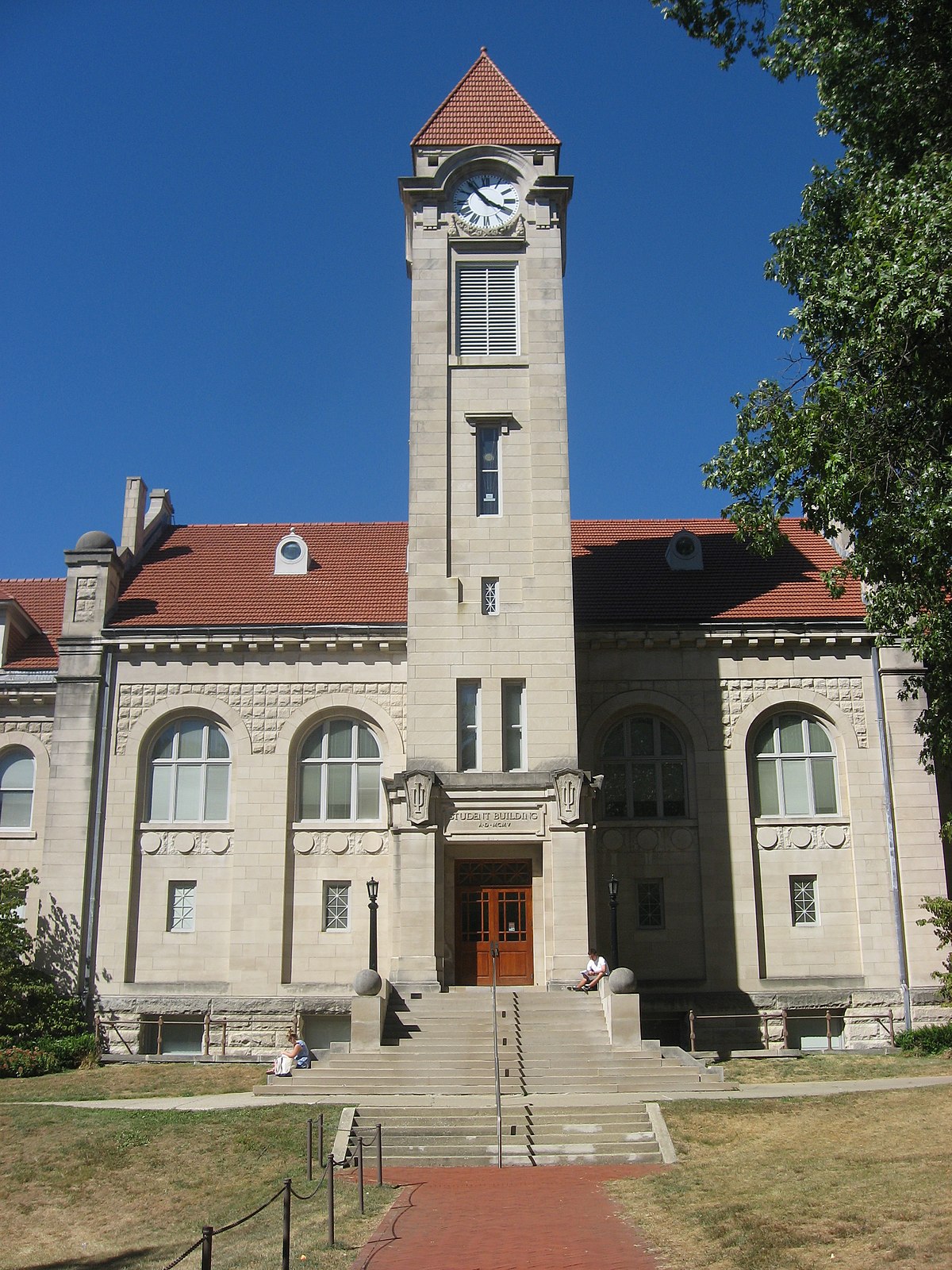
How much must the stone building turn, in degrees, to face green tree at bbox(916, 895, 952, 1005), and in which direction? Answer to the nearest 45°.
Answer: approximately 90° to its left

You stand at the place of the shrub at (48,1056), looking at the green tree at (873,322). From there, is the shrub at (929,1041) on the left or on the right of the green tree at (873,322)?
left

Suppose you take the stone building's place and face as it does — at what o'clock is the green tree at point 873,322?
The green tree is roughly at 11 o'clock from the stone building.

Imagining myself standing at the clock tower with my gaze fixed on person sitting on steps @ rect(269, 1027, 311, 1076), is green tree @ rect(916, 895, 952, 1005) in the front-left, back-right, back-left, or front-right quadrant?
back-left

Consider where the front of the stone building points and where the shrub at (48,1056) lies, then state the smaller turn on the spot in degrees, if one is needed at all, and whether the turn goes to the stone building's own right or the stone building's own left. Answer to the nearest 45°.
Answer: approximately 90° to the stone building's own right

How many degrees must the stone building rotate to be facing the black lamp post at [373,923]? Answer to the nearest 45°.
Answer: approximately 45° to its right

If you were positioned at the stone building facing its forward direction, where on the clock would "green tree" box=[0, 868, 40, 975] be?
The green tree is roughly at 3 o'clock from the stone building.

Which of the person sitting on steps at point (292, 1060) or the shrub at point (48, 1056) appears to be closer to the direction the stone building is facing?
the person sitting on steps

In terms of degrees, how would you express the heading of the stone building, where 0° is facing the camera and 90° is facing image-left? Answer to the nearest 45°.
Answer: approximately 0°
